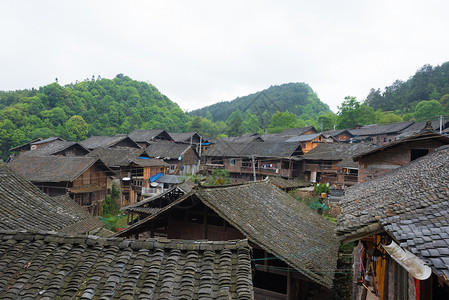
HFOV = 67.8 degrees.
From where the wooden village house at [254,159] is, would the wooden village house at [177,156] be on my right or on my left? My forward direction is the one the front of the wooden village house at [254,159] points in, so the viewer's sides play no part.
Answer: on my right

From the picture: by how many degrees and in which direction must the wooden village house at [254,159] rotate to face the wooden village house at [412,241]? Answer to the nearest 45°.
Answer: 0° — it already faces it

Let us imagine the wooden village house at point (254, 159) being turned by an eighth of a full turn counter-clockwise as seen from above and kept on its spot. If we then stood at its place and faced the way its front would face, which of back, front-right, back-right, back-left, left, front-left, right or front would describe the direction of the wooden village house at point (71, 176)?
right

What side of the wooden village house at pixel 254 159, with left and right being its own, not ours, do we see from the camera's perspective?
front

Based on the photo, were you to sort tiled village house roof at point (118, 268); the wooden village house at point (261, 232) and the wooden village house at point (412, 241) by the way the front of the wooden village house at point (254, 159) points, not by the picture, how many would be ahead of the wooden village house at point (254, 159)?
3

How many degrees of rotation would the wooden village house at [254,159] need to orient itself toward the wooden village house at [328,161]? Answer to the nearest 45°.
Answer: approximately 45° to its left

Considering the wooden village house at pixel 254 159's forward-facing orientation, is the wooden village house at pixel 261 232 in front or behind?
in front

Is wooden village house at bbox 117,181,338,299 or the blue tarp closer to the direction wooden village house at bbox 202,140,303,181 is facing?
the wooden village house

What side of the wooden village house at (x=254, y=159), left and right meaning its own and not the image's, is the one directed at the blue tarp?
right
